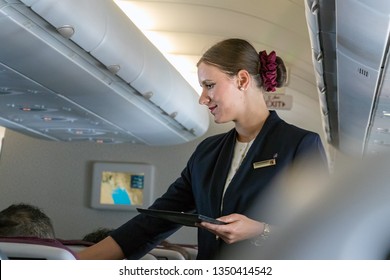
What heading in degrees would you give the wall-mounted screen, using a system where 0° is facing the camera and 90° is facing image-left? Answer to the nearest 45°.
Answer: approximately 0°
